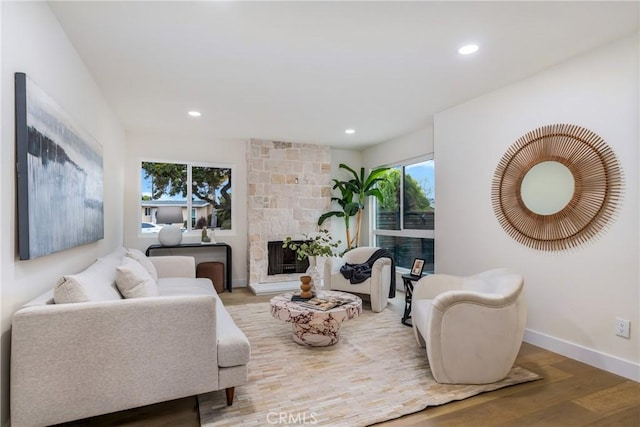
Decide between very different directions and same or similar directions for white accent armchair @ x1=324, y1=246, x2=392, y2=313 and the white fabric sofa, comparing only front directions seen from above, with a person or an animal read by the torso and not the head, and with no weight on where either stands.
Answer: very different directions

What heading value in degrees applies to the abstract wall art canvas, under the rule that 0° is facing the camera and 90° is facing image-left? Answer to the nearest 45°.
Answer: approximately 315°

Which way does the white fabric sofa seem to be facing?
to the viewer's right

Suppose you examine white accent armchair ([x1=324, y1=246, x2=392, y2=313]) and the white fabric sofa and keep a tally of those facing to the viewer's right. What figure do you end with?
1

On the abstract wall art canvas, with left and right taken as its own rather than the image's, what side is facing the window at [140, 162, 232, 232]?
left

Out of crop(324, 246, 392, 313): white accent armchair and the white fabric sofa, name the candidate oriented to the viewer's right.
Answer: the white fabric sofa

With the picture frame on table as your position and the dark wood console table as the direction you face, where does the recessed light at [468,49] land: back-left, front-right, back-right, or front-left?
back-left

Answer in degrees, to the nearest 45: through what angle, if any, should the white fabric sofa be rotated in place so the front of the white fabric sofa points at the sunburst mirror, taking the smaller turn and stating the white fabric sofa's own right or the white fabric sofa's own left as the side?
0° — it already faces it

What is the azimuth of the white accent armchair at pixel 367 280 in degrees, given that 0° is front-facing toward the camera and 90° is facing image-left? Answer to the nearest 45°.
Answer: approximately 45°

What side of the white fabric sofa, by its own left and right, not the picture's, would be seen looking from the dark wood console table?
left

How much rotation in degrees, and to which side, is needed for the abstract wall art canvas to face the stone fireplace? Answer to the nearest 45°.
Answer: approximately 90° to its left

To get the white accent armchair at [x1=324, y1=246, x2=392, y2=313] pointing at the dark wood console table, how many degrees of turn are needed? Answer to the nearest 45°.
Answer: approximately 45° to its right
